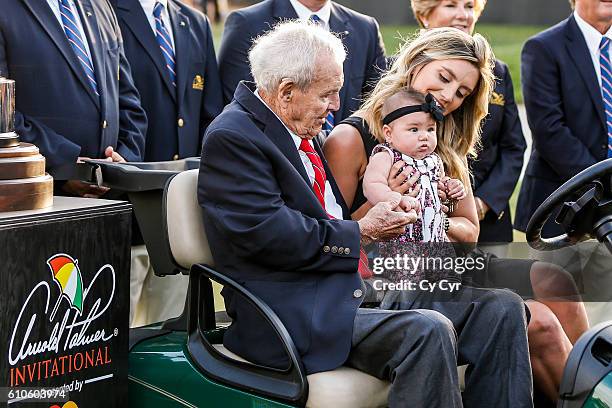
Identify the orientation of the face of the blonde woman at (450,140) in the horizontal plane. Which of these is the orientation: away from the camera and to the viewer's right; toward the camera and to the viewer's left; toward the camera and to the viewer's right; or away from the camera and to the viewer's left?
toward the camera and to the viewer's left

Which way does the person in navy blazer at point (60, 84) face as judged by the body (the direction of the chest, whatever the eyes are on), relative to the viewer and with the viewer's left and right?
facing the viewer and to the right of the viewer

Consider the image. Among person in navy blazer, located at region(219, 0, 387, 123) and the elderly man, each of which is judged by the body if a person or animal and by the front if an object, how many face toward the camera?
1

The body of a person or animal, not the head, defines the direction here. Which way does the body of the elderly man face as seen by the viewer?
to the viewer's right

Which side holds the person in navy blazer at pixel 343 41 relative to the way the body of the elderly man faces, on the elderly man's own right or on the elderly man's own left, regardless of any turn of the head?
on the elderly man's own left

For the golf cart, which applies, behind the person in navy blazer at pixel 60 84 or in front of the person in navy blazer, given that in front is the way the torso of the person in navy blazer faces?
in front

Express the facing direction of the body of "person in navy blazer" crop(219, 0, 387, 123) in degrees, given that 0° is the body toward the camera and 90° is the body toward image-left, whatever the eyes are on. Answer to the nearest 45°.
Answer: approximately 0°

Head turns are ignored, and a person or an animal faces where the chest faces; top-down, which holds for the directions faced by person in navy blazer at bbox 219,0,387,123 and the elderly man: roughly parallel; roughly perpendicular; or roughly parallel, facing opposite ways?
roughly perpendicular

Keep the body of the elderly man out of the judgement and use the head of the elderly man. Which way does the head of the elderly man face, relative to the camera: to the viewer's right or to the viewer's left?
to the viewer's right

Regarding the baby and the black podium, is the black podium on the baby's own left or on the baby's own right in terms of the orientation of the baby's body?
on the baby's own right

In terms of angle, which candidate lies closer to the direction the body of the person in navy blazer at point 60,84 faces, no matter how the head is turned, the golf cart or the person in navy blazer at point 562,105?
the golf cart
